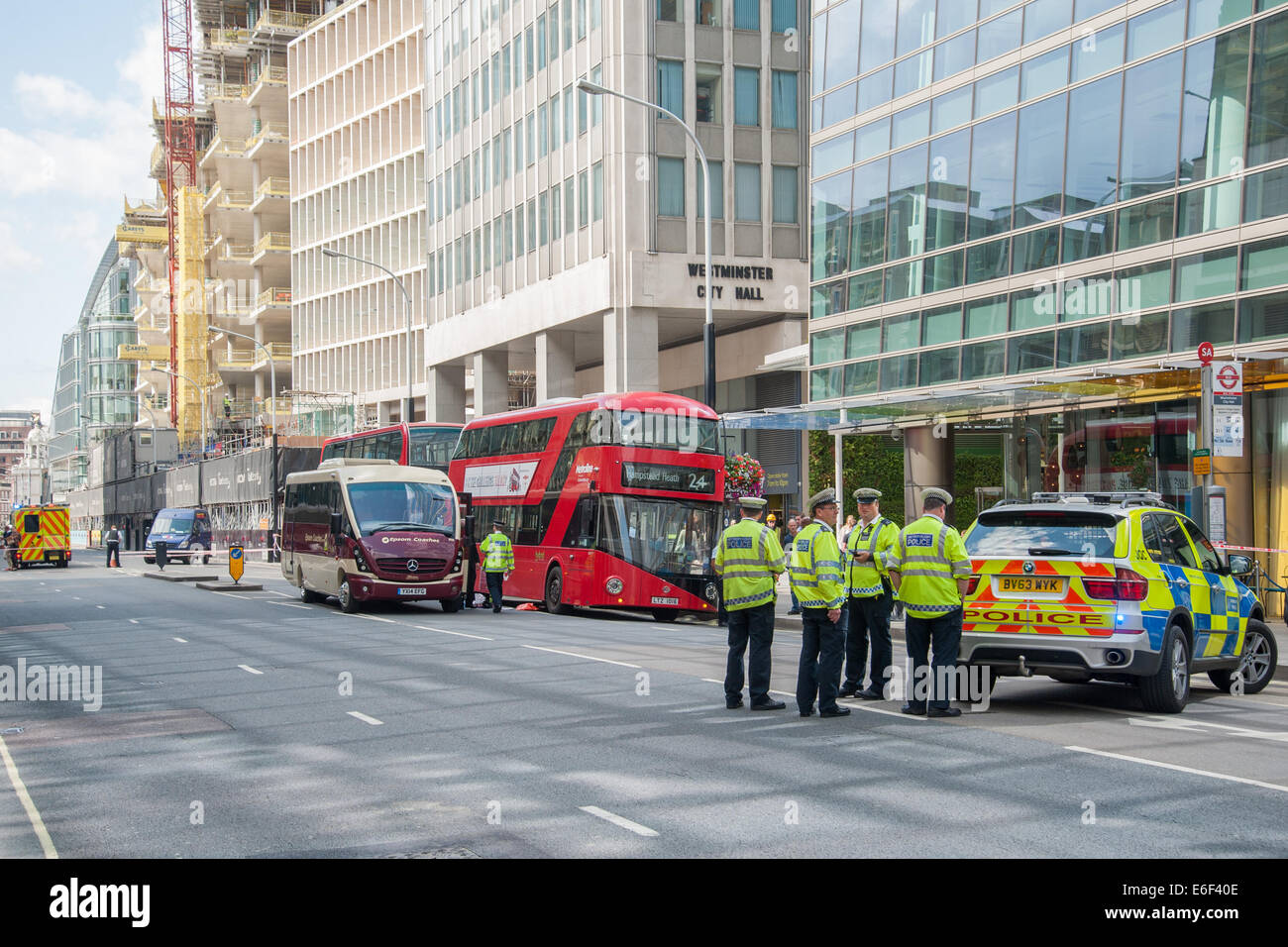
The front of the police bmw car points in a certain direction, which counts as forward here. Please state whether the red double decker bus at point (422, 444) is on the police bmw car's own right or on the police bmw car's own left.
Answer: on the police bmw car's own left

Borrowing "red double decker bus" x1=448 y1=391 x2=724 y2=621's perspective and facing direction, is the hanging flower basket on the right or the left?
on its left

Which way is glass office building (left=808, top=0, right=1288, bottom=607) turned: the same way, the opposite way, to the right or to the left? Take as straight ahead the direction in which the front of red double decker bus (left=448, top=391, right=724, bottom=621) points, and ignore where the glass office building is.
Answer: to the right

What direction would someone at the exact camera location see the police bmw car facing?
facing away from the viewer and to the right of the viewer

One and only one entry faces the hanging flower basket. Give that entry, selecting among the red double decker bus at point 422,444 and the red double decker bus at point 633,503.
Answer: the red double decker bus at point 422,444

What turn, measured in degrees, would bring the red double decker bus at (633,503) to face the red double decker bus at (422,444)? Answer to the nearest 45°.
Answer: approximately 180°

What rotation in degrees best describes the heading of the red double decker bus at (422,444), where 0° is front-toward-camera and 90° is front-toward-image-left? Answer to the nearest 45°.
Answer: approximately 315°

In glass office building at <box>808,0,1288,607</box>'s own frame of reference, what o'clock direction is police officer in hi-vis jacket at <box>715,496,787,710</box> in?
The police officer in hi-vis jacket is roughly at 11 o'clock from the glass office building.
